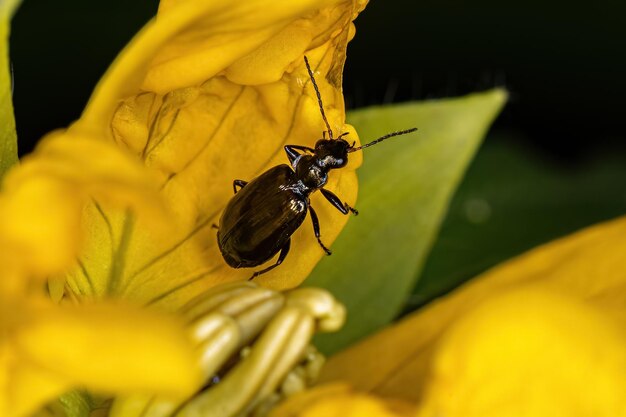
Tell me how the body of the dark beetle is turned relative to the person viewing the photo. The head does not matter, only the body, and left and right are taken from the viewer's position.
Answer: facing away from the viewer and to the right of the viewer

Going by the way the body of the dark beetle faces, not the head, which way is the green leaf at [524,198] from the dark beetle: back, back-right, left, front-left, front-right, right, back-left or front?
front
